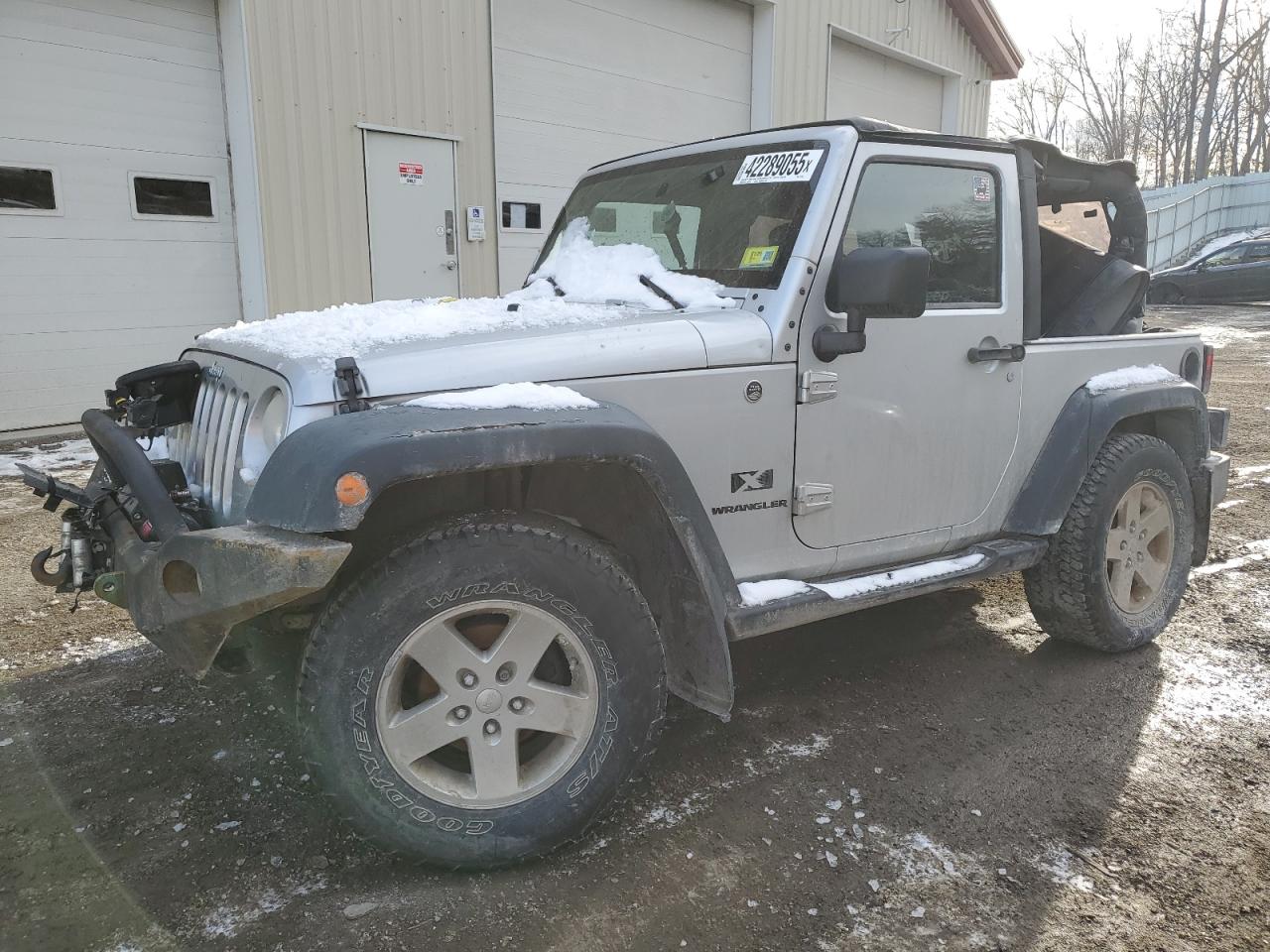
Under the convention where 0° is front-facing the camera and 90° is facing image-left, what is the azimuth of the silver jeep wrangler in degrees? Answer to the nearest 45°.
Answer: approximately 45°

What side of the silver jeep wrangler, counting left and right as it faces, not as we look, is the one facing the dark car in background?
back

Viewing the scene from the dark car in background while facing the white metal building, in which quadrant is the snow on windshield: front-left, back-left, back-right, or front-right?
front-left

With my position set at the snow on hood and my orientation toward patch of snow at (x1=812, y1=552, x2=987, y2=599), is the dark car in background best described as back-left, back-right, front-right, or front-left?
front-left
